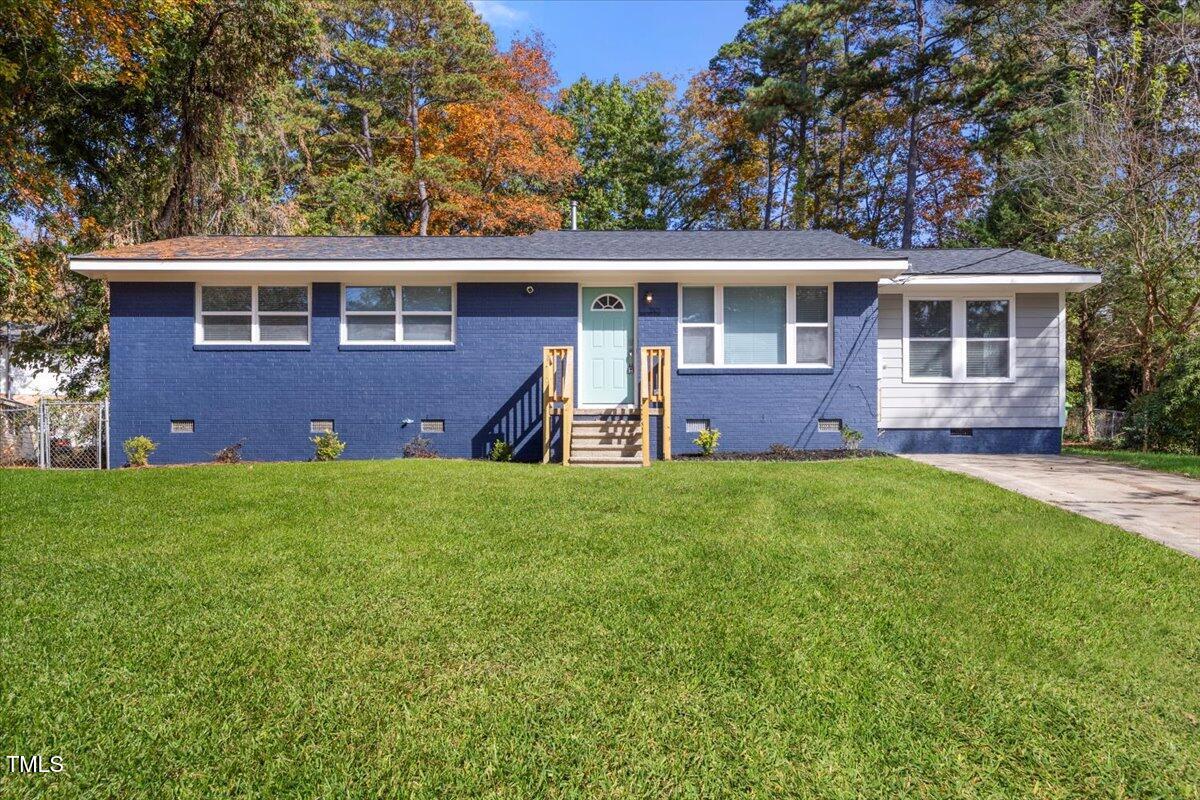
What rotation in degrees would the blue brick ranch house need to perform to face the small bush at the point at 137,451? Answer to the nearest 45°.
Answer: approximately 90° to its right

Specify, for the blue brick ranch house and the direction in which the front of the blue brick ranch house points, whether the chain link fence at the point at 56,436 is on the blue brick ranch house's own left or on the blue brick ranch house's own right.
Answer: on the blue brick ranch house's own right

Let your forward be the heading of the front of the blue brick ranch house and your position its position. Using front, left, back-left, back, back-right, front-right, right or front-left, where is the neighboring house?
back-right

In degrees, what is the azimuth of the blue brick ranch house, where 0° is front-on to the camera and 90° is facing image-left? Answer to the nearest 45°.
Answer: approximately 0°

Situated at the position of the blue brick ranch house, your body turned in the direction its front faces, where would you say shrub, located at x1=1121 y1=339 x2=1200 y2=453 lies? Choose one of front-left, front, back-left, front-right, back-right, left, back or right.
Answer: left

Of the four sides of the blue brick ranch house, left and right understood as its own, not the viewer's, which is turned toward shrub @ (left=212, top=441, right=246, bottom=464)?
right

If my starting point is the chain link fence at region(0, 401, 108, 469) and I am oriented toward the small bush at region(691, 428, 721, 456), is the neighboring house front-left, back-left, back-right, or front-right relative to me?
back-left

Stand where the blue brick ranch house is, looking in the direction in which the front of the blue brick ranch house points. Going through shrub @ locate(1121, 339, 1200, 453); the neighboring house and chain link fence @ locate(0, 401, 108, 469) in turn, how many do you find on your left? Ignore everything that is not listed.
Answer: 1

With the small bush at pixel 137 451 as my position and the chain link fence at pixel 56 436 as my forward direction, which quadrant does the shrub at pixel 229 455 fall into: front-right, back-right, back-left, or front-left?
back-right
